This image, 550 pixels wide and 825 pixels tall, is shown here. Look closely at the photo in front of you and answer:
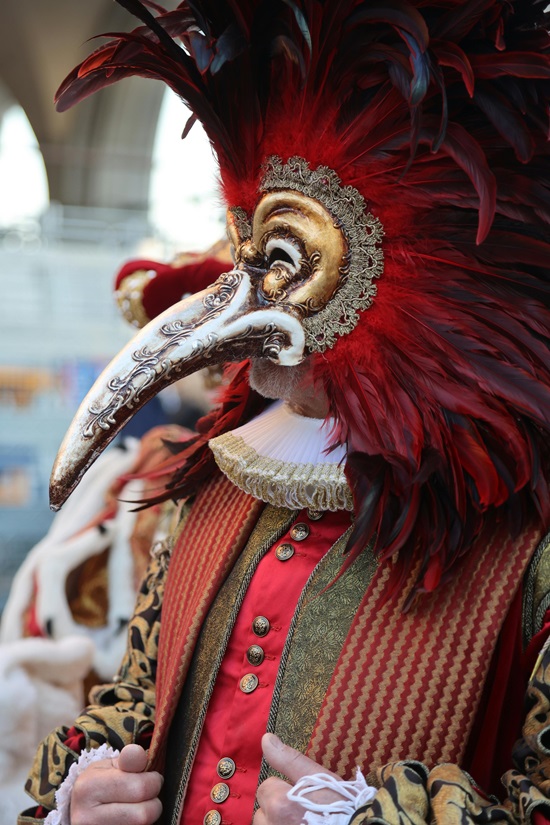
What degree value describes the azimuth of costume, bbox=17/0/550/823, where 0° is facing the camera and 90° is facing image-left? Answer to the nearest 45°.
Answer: approximately 45°
